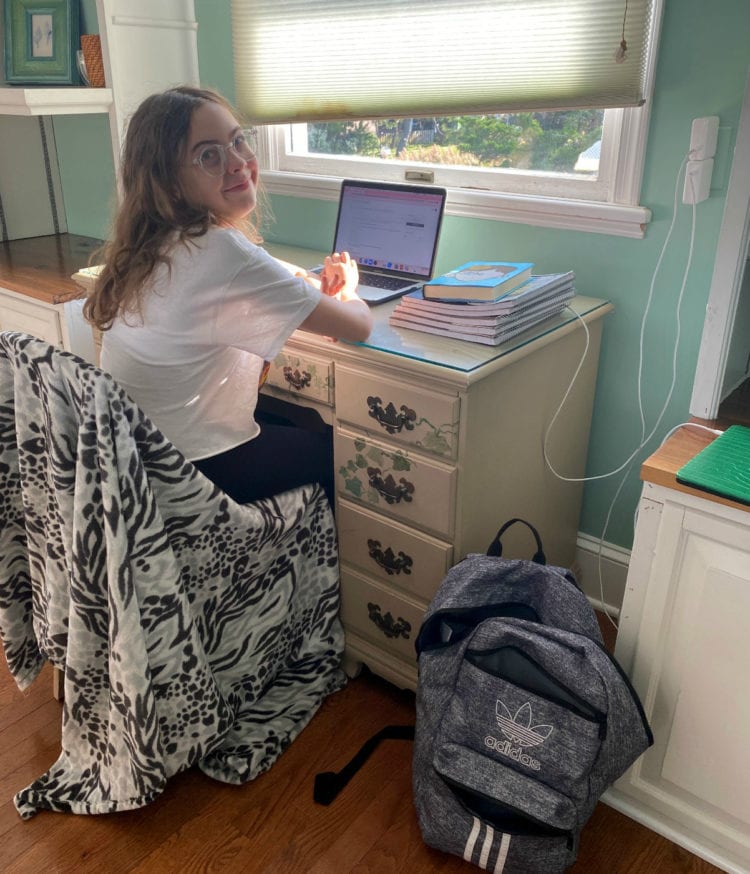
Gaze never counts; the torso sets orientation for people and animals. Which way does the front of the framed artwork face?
toward the camera

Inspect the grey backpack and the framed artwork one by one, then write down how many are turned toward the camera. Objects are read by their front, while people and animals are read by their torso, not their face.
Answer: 2

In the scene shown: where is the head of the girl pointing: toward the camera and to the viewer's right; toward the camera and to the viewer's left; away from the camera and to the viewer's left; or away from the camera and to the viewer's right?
toward the camera and to the viewer's right

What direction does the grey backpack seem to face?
toward the camera

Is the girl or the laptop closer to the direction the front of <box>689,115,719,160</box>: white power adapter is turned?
the girl

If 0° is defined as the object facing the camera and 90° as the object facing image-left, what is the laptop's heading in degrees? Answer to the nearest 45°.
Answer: approximately 45°

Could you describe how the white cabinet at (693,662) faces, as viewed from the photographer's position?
facing the viewer and to the left of the viewer

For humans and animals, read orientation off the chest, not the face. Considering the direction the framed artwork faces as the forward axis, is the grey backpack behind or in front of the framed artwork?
in front
